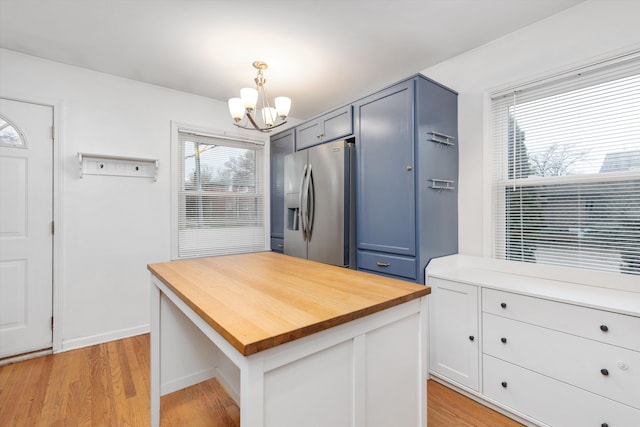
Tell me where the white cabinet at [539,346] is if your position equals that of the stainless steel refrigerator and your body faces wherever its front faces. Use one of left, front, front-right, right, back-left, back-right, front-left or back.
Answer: left

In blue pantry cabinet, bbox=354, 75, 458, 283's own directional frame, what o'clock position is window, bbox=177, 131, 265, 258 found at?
The window is roughly at 2 o'clock from the blue pantry cabinet.

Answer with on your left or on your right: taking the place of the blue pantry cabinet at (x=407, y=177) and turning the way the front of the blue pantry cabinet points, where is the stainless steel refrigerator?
on your right

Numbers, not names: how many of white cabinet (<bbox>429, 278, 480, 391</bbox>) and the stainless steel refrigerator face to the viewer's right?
0

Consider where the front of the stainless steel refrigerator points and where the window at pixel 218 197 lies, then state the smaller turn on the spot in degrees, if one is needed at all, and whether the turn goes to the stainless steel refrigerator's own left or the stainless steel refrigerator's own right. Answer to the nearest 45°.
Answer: approximately 90° to the stainless steel refrigerator's own right

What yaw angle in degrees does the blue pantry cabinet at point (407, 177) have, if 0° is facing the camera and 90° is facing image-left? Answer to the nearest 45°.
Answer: approximately 45°

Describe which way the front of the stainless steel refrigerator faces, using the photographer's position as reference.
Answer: facing the viewer and to the left of the viewer

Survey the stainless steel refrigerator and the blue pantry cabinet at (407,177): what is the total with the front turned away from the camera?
0

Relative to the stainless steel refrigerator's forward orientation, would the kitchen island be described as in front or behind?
in front

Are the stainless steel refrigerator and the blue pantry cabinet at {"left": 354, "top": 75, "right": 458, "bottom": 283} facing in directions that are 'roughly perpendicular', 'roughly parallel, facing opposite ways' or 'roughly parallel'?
roughly parallel

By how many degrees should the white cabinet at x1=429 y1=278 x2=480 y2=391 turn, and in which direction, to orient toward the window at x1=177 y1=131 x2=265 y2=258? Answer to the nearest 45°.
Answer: approximately 45° to its right

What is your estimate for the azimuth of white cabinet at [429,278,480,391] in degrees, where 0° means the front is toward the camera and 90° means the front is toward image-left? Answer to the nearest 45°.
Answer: approximately 45°

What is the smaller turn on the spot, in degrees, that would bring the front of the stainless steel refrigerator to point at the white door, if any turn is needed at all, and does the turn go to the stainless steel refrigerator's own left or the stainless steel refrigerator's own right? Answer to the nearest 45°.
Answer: approximately 45° to the stainless steel refrigerator's own right

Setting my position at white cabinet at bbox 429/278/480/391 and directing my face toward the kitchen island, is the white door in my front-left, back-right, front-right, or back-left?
front-right
